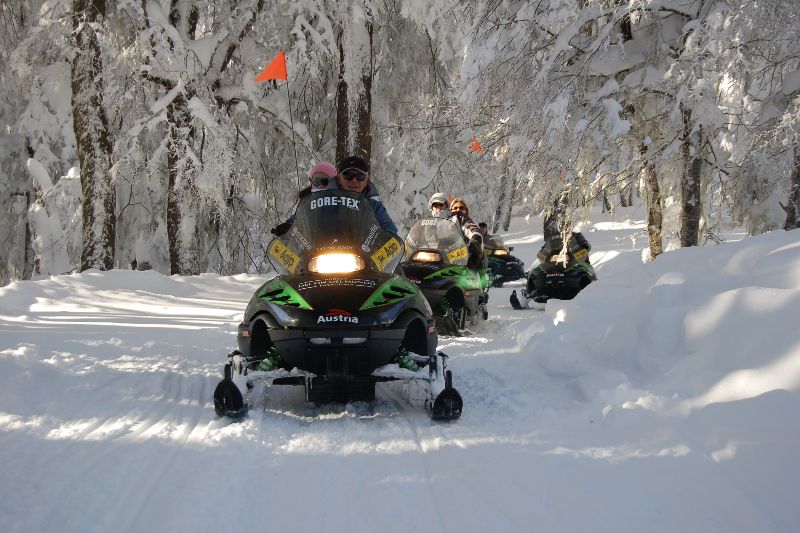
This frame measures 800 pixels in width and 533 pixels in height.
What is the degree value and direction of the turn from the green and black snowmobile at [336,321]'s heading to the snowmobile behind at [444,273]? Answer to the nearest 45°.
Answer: approximately 180°

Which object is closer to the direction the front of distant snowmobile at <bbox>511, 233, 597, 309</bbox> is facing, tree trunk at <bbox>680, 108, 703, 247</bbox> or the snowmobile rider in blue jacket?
the snowmobile rider in blue jacket

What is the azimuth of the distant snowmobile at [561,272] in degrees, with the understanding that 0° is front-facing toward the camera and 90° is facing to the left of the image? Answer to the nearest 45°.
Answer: approximately 45°

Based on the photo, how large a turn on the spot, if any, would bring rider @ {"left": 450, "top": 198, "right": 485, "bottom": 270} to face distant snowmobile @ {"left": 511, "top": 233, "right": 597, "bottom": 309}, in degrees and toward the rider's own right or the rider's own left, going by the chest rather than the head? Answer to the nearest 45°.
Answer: approximately 180°

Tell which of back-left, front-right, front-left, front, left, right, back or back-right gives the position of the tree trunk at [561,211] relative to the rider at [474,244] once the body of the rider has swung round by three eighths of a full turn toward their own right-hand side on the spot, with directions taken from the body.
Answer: right

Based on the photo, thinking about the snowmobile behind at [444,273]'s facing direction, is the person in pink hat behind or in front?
in front

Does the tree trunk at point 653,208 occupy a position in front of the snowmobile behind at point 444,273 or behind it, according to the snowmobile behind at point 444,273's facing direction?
behind

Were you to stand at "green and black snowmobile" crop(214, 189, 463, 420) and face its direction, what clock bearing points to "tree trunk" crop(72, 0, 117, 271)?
The tree trunk is roughly at 5 o'clock from the green and black snowmobile.

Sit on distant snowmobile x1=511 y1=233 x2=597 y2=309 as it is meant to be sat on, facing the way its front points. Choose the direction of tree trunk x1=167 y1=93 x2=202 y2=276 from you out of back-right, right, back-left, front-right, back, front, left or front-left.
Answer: front-right

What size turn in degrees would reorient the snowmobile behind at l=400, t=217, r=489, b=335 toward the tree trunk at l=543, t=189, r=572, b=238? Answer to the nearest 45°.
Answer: approximately 180°

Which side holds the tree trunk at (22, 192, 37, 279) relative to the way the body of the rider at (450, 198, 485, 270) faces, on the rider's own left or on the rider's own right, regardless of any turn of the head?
on the rider's own right

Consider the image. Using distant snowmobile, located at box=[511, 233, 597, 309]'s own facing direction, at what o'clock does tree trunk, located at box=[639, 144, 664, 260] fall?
The tree trunk is roughly at 7 o'clock from the distant snowmobile.

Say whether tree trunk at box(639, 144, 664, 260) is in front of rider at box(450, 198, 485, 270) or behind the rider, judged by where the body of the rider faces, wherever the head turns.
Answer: behind

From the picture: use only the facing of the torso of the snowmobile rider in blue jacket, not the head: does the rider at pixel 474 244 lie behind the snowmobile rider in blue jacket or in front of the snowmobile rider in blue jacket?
behind

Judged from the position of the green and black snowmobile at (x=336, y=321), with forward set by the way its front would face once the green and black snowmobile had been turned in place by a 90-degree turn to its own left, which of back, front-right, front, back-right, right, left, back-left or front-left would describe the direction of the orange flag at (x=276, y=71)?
left
